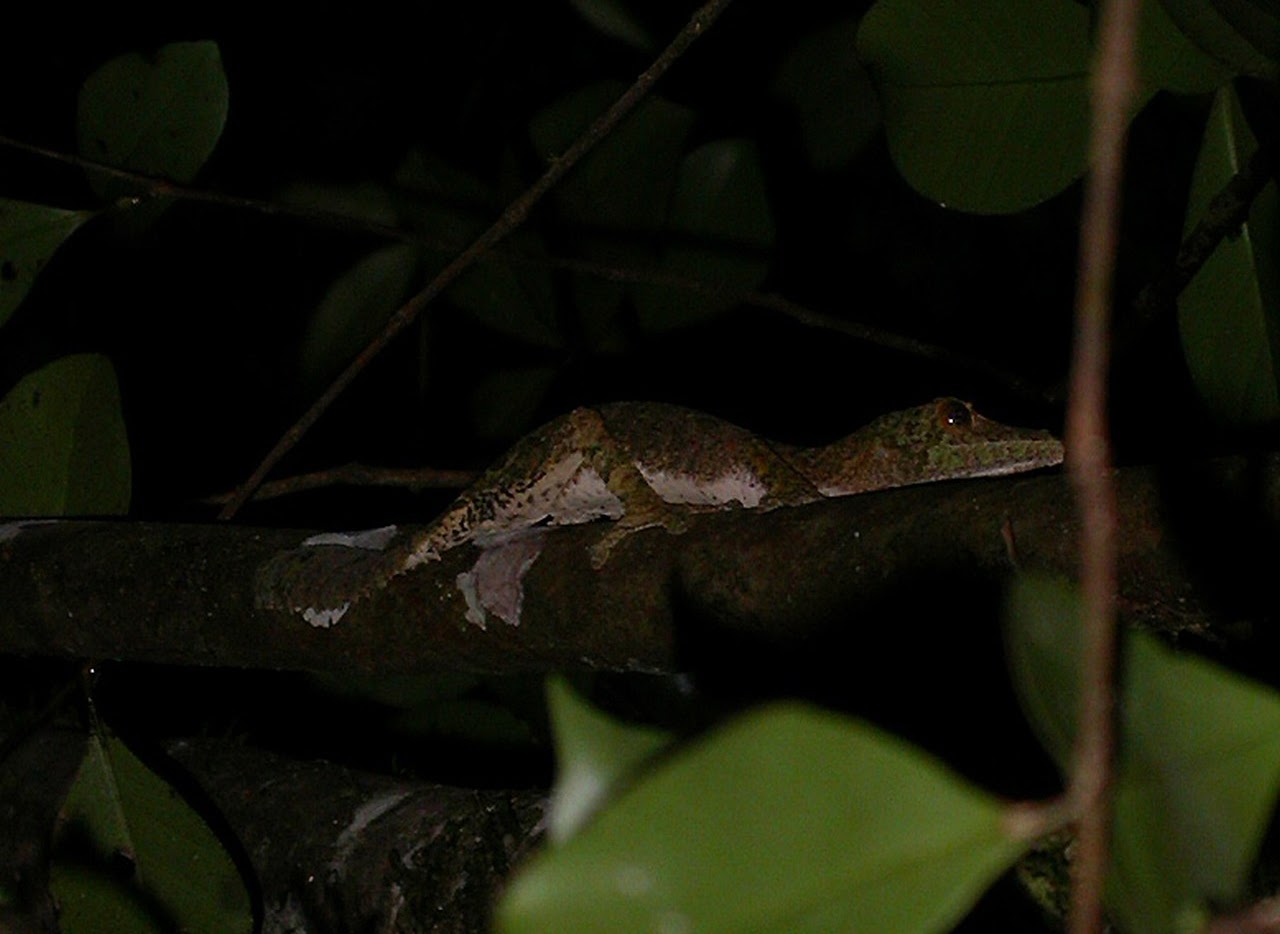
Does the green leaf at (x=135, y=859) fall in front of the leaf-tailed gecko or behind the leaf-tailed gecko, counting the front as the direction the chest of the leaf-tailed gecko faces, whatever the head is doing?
behind

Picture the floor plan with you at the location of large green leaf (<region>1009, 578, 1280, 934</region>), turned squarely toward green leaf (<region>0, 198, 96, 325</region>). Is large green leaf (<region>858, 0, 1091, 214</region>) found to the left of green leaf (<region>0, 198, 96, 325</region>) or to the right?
right

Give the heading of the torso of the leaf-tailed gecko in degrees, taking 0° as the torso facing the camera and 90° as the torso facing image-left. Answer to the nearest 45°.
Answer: approximately 270°

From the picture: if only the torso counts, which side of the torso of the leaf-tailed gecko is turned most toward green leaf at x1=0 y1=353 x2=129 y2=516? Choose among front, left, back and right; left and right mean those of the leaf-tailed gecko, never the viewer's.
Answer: back

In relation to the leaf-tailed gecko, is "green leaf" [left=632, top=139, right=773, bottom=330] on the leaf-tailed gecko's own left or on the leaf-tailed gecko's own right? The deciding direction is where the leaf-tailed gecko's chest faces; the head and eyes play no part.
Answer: on the leaf-tailed gecko's own left

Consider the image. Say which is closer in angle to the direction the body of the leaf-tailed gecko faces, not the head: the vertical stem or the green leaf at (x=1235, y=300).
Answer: the green leaf
